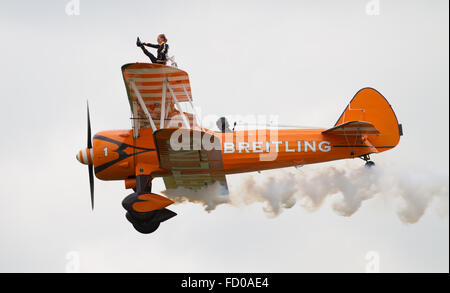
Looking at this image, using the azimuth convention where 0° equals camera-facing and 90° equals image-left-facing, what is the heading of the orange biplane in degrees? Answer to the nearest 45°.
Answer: approximately 90°

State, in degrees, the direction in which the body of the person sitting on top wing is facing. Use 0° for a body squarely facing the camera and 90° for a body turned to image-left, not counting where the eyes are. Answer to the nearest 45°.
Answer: approximately 90°
